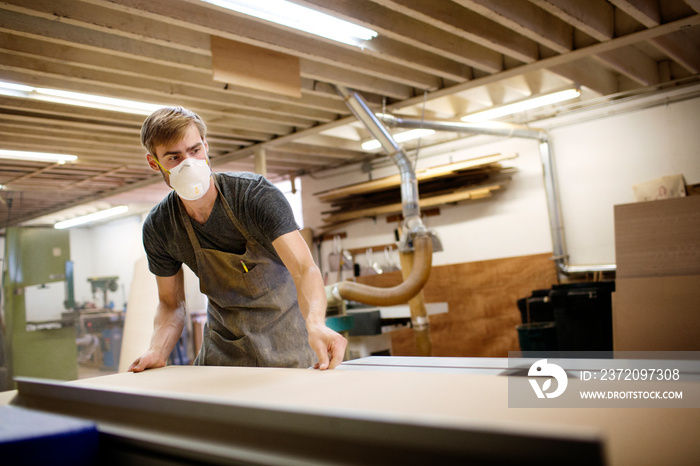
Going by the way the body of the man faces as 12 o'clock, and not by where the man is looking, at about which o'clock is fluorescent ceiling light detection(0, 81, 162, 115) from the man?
The fluorescent ceiling light is roughly at 5 o'clock from the man.

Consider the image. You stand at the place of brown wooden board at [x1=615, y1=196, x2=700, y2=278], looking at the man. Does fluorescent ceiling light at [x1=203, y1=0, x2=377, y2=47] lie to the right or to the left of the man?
right

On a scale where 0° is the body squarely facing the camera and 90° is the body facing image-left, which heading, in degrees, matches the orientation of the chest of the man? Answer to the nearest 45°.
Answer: approximately 0°

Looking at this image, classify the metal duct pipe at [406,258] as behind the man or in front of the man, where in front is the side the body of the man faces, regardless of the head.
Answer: behind

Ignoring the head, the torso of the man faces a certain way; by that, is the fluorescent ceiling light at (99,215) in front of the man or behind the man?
behind

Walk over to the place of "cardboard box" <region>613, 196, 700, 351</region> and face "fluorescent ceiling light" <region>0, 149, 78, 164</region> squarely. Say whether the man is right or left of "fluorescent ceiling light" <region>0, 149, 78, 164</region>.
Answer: left

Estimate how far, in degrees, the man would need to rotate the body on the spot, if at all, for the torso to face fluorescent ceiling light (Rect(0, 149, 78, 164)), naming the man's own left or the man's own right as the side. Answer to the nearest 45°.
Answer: approximately 135° to the man's own right

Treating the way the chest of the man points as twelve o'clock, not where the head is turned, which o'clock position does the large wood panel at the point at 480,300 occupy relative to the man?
The large wood panel is roughly at 7 o'clock from the man.
